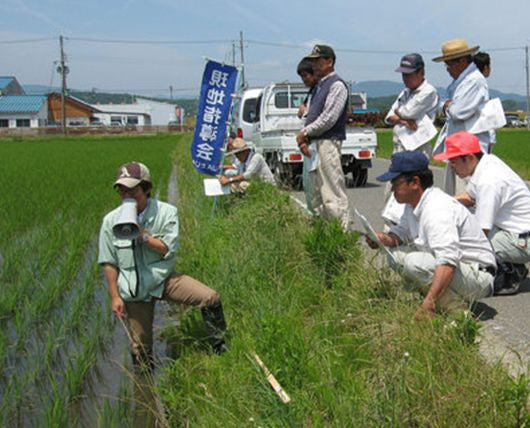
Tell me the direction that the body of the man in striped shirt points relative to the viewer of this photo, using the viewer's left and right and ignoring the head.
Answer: facing to the left of the viewer

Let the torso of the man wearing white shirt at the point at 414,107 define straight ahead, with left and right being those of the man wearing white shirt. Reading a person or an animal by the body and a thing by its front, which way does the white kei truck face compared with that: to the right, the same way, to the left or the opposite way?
to the right

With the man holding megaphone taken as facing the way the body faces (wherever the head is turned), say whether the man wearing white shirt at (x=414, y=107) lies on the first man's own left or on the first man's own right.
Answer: on the first man's own left

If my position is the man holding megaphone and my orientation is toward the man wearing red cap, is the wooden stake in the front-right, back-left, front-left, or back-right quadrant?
front-right

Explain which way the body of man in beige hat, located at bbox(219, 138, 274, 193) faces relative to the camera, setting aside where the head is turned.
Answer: to the viewer's left

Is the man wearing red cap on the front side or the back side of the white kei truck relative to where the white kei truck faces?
on the back side

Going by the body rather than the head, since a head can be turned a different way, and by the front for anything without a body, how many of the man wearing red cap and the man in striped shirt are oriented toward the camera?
0

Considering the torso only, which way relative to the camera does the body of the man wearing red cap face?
to the viewer's left

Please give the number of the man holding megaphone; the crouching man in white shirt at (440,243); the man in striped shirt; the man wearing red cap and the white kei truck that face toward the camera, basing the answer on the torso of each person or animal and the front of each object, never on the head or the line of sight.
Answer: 1

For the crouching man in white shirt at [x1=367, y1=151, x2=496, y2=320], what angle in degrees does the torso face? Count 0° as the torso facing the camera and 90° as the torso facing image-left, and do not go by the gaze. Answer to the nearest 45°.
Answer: approximately 90°

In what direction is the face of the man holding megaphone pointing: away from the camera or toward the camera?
toward the camera

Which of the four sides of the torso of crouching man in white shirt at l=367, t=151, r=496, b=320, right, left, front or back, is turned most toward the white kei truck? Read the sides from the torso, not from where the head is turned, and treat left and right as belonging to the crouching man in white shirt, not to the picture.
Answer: right

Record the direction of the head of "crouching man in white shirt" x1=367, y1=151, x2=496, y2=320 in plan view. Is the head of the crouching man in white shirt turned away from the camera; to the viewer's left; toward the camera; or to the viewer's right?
to the viewer's left

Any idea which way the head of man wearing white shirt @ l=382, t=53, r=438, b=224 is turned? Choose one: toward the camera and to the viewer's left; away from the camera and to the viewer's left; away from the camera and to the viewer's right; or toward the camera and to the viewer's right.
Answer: toward the camera and to the viewer's left
